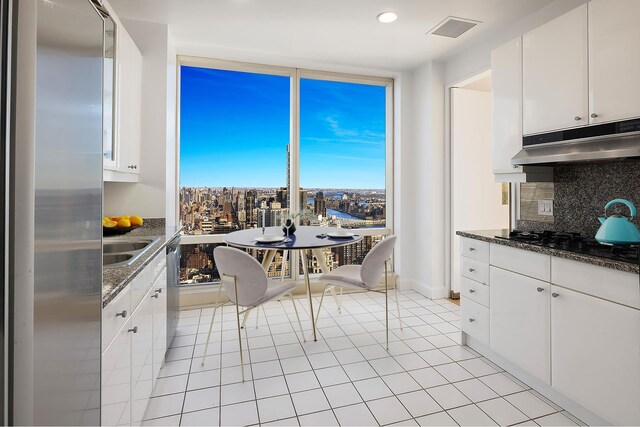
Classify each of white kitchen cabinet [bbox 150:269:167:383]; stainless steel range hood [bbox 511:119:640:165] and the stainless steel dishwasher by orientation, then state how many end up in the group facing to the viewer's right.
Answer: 2

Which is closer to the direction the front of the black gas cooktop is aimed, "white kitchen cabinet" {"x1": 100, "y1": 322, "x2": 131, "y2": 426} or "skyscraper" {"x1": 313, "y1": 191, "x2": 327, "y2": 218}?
the white kitchen cabinet

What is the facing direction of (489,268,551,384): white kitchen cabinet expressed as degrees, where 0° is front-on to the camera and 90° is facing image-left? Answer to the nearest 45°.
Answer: approximately 45°

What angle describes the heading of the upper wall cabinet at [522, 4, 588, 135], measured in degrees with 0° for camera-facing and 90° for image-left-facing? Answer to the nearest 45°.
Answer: approximately 45°

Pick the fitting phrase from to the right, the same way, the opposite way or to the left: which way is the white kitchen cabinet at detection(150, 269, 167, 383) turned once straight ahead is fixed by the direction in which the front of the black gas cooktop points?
the opposite way

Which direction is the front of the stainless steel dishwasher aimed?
to the viewer's right
